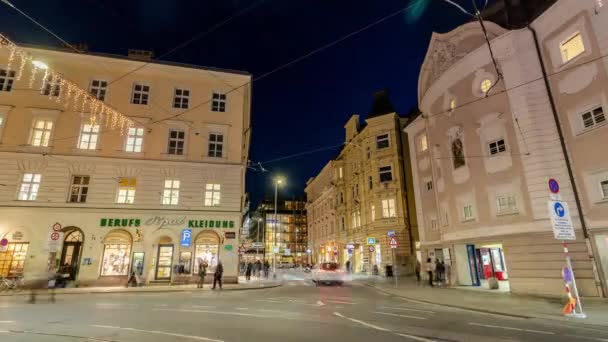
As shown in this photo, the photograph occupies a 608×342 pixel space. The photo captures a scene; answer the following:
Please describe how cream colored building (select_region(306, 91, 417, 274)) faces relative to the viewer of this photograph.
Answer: facing the viewer and to the left of the viewer

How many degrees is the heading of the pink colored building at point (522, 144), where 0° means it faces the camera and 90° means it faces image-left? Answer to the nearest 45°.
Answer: approximately 45°

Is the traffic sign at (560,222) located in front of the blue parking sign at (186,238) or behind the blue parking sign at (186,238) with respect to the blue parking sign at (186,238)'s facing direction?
in front

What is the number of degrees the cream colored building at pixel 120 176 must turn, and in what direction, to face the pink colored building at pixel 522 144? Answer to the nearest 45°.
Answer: approximately 45° to its left

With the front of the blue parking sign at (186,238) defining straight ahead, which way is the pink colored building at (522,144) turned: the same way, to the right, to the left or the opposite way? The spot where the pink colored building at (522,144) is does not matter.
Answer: to the right

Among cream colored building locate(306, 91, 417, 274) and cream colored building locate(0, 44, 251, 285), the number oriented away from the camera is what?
0

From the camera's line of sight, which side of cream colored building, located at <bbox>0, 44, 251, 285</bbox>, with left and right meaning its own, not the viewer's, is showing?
front

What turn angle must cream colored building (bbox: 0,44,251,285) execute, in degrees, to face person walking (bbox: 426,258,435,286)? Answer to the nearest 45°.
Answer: approximately 45° to its left

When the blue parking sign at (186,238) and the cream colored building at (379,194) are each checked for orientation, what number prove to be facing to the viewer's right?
0

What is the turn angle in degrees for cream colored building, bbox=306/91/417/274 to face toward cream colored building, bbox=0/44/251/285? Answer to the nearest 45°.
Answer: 0° — it already faces it
